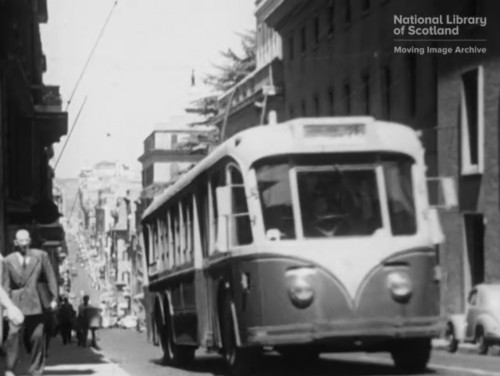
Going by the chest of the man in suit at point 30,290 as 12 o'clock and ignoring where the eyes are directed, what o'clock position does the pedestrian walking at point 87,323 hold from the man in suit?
The pedestrian walking is roughly at 6 o'clock from the man in suit.

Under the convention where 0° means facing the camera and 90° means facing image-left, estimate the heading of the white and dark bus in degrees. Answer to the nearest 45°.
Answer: approximately 315°

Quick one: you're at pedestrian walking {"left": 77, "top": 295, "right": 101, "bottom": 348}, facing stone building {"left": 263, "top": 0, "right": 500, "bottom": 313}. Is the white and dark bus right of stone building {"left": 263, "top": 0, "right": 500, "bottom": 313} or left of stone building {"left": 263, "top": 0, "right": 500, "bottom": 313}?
right

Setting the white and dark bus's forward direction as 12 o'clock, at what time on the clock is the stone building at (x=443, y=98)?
The stone building is roughly at 8 o'clock from the white and dark bus.

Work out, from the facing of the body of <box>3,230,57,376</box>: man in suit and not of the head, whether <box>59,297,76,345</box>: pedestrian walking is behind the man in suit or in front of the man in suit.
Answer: behind

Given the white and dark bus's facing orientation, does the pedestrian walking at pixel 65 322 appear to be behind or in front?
behind

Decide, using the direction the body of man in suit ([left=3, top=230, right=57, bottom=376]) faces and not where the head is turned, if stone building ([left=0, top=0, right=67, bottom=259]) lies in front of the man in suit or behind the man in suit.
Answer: behind

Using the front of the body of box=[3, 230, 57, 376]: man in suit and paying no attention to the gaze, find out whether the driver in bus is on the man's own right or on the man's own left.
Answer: on the man's own left

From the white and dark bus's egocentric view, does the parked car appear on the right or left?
on its left
